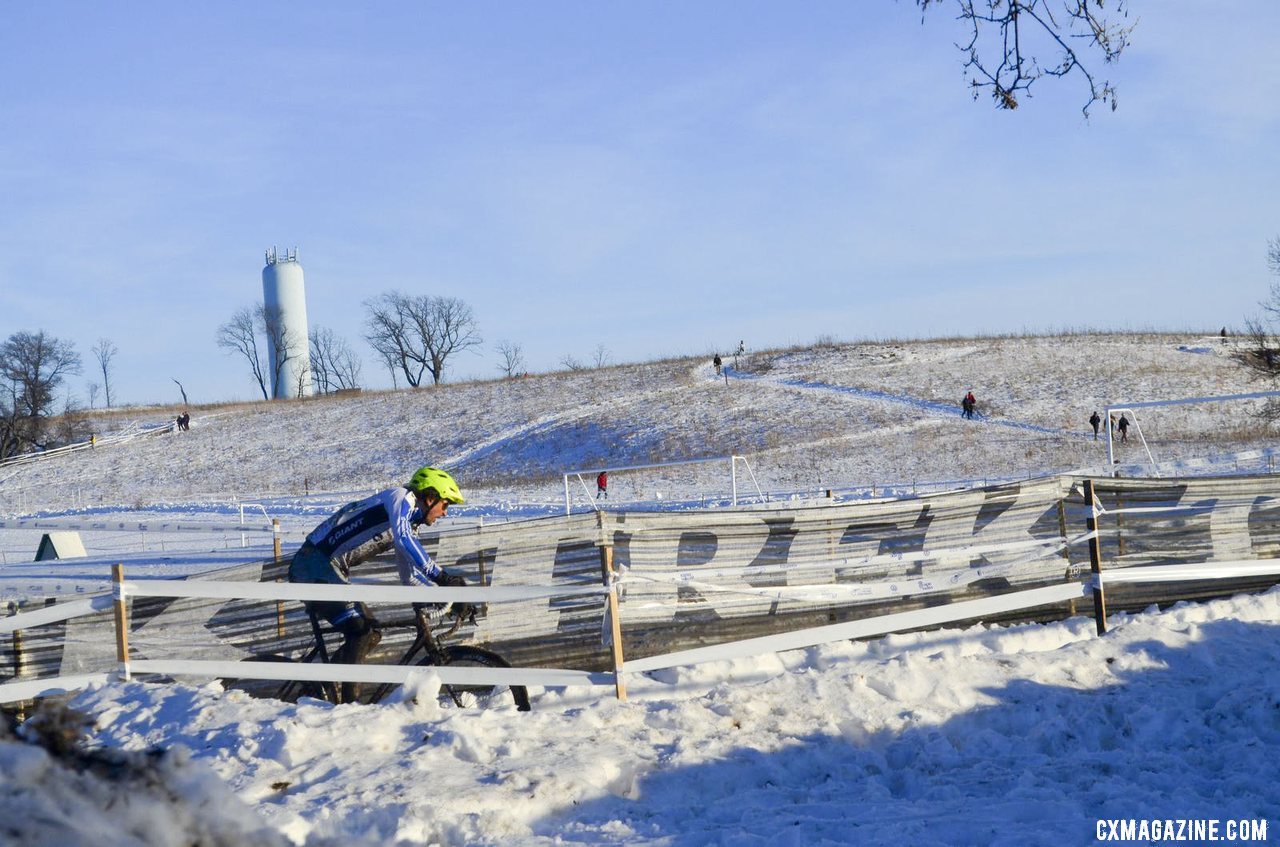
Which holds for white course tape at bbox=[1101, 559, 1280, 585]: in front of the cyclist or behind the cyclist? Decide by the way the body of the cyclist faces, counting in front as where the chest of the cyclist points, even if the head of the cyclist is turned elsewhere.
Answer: in front

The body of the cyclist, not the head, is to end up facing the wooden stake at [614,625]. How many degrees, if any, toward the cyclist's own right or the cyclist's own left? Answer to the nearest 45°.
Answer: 0° — they already face it

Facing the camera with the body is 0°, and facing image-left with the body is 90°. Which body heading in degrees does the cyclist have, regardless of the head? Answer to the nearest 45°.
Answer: approximately 270°

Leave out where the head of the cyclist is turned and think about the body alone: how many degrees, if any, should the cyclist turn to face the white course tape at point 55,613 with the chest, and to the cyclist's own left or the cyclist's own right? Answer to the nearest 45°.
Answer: approximately 135° to the cyclist's own left

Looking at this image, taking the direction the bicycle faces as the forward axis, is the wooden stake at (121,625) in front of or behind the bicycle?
behind

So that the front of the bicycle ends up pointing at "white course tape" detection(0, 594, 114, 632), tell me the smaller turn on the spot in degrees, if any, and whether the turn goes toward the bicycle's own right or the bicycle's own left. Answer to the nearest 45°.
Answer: approximately 180°

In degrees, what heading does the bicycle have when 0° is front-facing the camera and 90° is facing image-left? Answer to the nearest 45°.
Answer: approximately 270°

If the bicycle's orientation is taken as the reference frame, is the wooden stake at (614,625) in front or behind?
in front

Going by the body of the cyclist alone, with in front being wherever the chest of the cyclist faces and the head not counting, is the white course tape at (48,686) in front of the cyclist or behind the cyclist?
behind

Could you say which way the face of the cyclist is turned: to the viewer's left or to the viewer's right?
to the viewer's right

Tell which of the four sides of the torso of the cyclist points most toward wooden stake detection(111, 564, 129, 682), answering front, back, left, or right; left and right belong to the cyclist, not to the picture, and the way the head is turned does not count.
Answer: back

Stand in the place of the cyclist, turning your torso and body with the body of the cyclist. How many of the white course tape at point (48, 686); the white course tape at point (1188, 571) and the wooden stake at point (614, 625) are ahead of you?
2

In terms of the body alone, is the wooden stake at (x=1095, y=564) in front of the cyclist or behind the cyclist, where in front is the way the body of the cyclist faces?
in front
